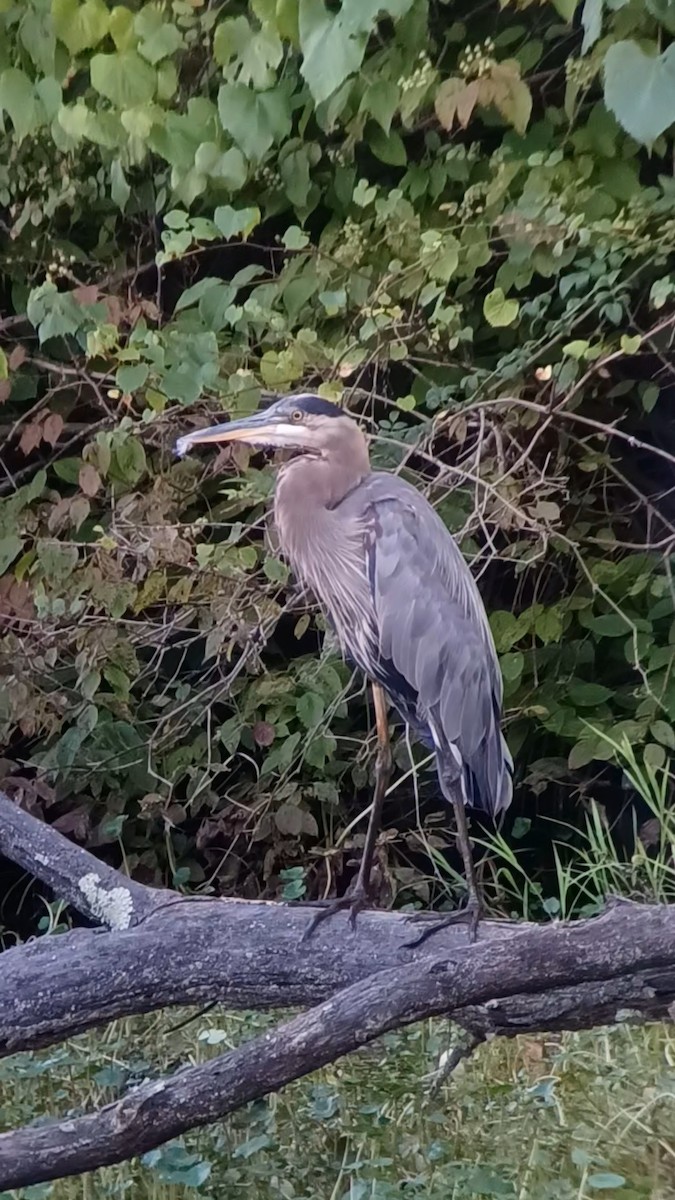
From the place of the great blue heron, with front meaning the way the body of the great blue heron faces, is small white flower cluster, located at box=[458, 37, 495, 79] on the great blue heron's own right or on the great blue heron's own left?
on the great blue heron's own right

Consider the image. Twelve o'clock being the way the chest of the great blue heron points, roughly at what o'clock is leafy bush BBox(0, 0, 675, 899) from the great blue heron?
The leafy bush is roughly at 3 o'clock from the great blue heron.

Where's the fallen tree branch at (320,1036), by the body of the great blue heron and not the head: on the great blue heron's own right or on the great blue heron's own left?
on the great blue heron's own left

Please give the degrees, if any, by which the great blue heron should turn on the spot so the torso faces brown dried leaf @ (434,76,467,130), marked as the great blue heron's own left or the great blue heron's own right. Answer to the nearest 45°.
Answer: approximately 135° to the great blue heron's own right

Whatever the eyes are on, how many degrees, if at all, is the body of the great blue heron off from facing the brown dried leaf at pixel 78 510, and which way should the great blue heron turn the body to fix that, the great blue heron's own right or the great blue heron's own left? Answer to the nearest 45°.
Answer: approximately 45° to the great blue heron's own right

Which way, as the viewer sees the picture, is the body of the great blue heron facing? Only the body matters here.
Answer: to the viewer's left

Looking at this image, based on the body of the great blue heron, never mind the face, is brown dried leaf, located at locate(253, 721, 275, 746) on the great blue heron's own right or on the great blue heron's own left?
on the great blue heron's own right

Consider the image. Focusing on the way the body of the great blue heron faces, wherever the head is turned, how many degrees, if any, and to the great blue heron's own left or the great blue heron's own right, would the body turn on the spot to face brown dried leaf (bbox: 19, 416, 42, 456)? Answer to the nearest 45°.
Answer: approximately 45° to the great blue heron's own right
